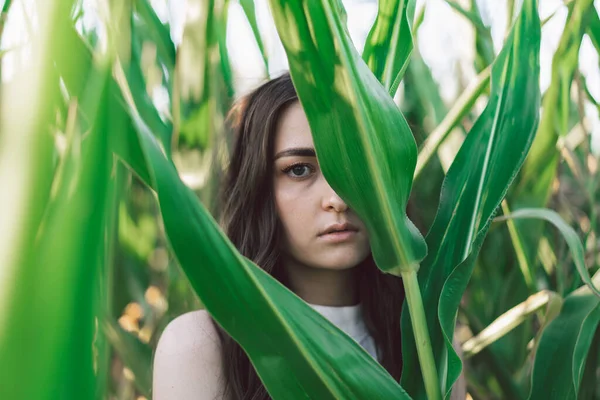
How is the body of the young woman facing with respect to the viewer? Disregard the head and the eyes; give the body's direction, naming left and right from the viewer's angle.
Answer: facing the viewer and to the right of the viewer
